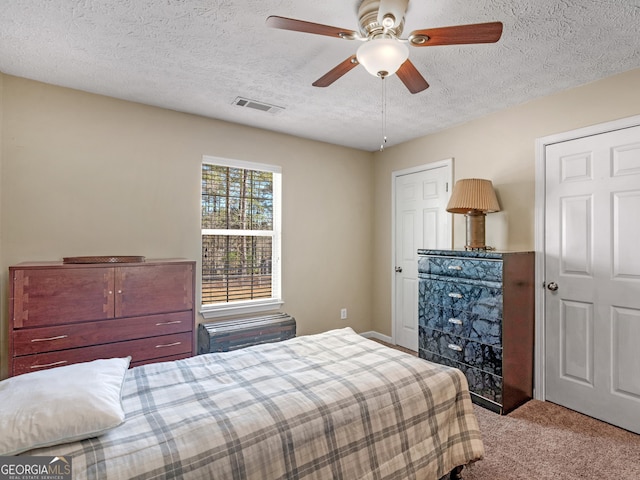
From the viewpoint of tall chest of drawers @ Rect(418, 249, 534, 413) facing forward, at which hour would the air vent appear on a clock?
The air vent is roughly at 1 o'clock from the tall chest of drawers.

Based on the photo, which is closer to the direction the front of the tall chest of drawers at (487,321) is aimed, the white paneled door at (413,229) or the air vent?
the air vent

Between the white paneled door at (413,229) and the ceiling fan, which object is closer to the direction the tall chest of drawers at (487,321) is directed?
the ceiling fan

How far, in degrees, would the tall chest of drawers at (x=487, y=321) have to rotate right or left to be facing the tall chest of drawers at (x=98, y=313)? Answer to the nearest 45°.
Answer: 0° — it already faces it

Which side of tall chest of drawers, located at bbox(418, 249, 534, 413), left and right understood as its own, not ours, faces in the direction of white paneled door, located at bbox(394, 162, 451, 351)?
right

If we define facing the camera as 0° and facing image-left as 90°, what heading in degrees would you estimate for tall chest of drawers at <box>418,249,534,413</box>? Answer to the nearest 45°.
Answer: approximately 45°

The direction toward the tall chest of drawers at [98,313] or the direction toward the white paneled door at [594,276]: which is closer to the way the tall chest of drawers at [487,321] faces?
the tall chest of drawers

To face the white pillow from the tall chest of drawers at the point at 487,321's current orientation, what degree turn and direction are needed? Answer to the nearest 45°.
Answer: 0° — it already faces it

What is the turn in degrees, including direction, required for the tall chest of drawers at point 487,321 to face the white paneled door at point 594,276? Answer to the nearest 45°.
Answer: approximately 135° to its left

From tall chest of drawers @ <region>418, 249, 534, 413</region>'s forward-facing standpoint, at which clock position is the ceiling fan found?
The ceiling fan is roughly at 11 o'clock from the tall chest of drawers.

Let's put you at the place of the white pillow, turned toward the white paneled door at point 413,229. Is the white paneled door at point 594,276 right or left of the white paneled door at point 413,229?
right

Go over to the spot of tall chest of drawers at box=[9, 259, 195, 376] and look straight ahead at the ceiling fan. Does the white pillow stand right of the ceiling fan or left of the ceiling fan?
right
